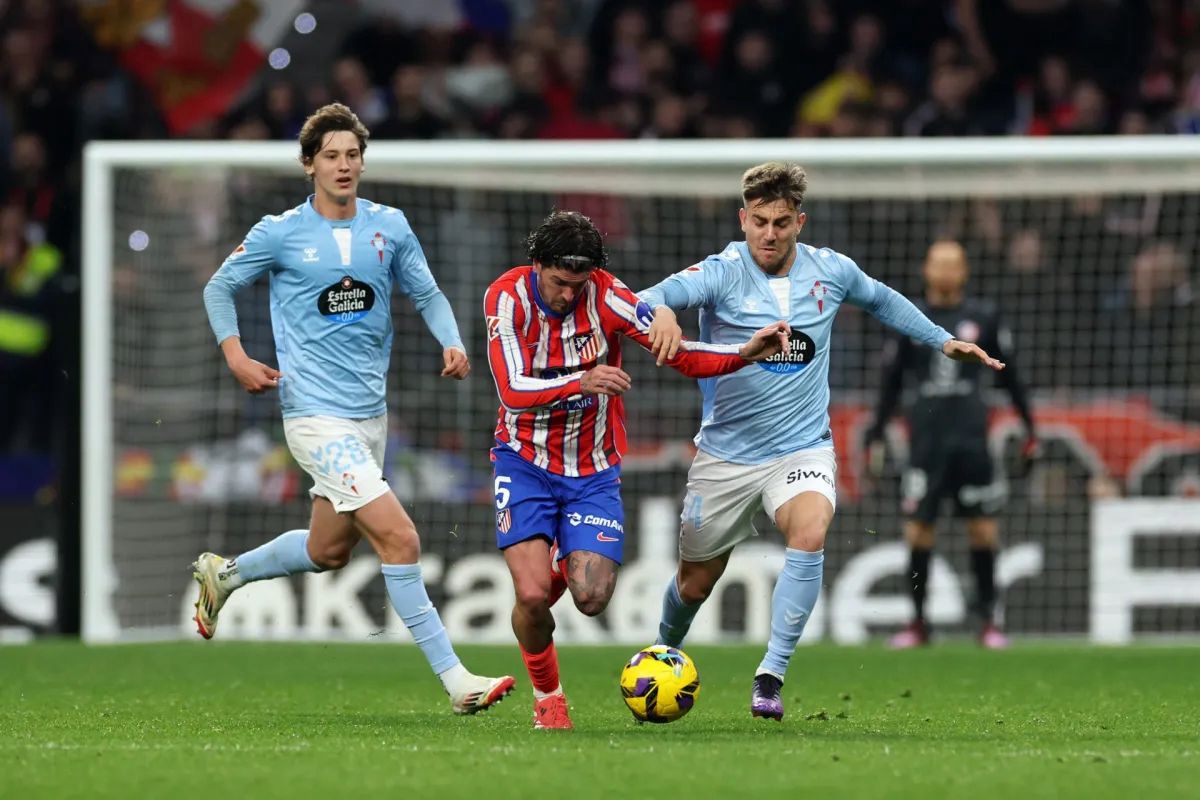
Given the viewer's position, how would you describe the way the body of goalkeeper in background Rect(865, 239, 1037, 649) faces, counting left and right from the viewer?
facing the viewer

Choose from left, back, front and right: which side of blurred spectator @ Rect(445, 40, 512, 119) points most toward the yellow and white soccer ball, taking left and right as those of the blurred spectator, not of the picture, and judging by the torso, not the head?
front

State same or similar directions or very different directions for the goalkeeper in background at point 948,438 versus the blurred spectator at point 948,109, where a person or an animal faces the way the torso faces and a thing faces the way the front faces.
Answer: same or similar directions

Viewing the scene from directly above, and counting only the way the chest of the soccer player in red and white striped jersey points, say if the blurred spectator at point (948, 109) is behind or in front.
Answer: behind

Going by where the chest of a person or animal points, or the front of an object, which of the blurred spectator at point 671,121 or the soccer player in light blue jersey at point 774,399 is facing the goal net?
the blurred spectator

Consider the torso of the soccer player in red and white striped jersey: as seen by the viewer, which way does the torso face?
toward the camera

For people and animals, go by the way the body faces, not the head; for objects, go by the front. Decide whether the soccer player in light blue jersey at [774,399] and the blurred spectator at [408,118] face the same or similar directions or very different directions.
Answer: same or similar directions

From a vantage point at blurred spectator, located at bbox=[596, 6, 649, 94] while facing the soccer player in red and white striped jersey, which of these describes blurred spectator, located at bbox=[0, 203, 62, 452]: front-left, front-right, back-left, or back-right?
front-right

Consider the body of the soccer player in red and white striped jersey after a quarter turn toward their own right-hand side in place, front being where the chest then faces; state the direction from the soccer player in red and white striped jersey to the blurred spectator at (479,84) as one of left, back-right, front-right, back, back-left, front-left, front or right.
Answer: right

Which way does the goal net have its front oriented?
toward the camera

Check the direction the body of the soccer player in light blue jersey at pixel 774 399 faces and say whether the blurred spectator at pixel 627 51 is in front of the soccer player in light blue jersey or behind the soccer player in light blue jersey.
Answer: behind

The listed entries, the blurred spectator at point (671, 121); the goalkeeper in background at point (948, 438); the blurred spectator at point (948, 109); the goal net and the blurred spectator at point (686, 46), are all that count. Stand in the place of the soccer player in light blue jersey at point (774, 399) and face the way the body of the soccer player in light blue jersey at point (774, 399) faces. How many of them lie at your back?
5

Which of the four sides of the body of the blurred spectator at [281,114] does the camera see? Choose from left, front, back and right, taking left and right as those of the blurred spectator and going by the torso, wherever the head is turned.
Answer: front

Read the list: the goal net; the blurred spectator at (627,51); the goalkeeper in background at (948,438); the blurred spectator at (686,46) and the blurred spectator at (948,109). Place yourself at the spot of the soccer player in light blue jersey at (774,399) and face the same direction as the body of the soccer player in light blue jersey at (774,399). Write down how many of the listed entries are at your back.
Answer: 5

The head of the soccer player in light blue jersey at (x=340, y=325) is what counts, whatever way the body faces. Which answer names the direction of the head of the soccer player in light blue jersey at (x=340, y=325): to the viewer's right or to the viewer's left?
to the viewer's right

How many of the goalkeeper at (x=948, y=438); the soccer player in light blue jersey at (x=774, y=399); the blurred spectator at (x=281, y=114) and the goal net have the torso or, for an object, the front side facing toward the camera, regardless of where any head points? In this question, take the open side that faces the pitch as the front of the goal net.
4

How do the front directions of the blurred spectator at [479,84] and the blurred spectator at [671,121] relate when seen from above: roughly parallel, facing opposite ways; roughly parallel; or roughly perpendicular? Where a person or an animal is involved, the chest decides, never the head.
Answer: roughly parallel

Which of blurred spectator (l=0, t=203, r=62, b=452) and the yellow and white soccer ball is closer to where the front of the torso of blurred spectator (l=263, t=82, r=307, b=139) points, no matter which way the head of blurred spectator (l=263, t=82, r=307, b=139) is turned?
the yellow and white soccer ball

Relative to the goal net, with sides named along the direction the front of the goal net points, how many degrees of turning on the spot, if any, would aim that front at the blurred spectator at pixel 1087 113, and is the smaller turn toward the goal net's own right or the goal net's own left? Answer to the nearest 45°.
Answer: approximately 135° to the goal net's own left

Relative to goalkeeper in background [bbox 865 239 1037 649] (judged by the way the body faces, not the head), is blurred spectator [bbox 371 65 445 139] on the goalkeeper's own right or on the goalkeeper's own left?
on the goalkeeper's own right
